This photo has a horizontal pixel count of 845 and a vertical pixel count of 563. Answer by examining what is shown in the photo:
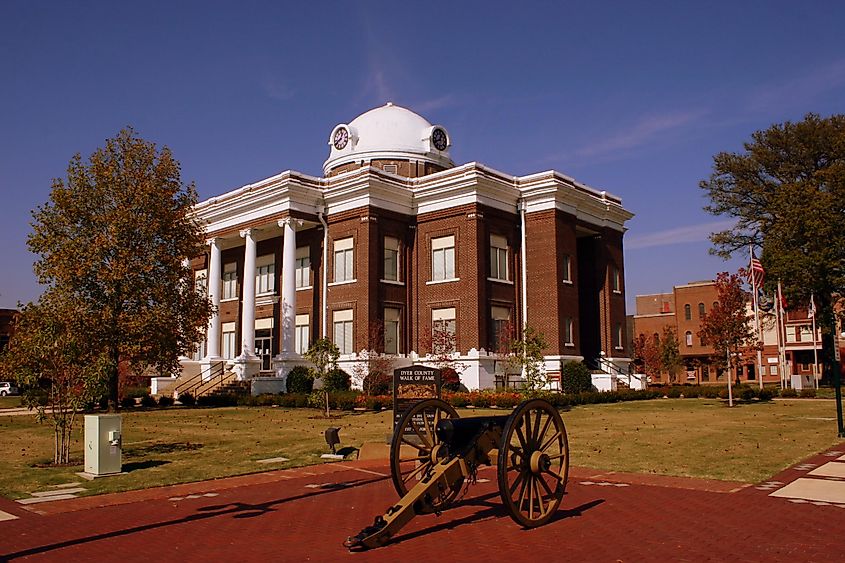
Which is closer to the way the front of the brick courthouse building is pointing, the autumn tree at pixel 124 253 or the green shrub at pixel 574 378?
the autumn tree

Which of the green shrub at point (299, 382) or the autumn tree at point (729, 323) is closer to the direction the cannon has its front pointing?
the autumn tree

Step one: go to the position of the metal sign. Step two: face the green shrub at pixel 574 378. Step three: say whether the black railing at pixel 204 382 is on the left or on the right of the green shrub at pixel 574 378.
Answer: left

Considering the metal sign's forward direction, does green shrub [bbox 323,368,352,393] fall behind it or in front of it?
behind

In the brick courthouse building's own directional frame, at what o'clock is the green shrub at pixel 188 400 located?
The green shrub is roughly at 1 o'clock from the brick courthouse building.

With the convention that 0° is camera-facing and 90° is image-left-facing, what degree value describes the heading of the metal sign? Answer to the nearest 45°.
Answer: approximately 0°

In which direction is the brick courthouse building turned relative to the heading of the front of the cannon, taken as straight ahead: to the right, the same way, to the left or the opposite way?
the opposite way

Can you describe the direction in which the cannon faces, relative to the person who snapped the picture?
facing away from the viewer and to the right of the viewer

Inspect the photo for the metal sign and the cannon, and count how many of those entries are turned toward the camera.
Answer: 1
